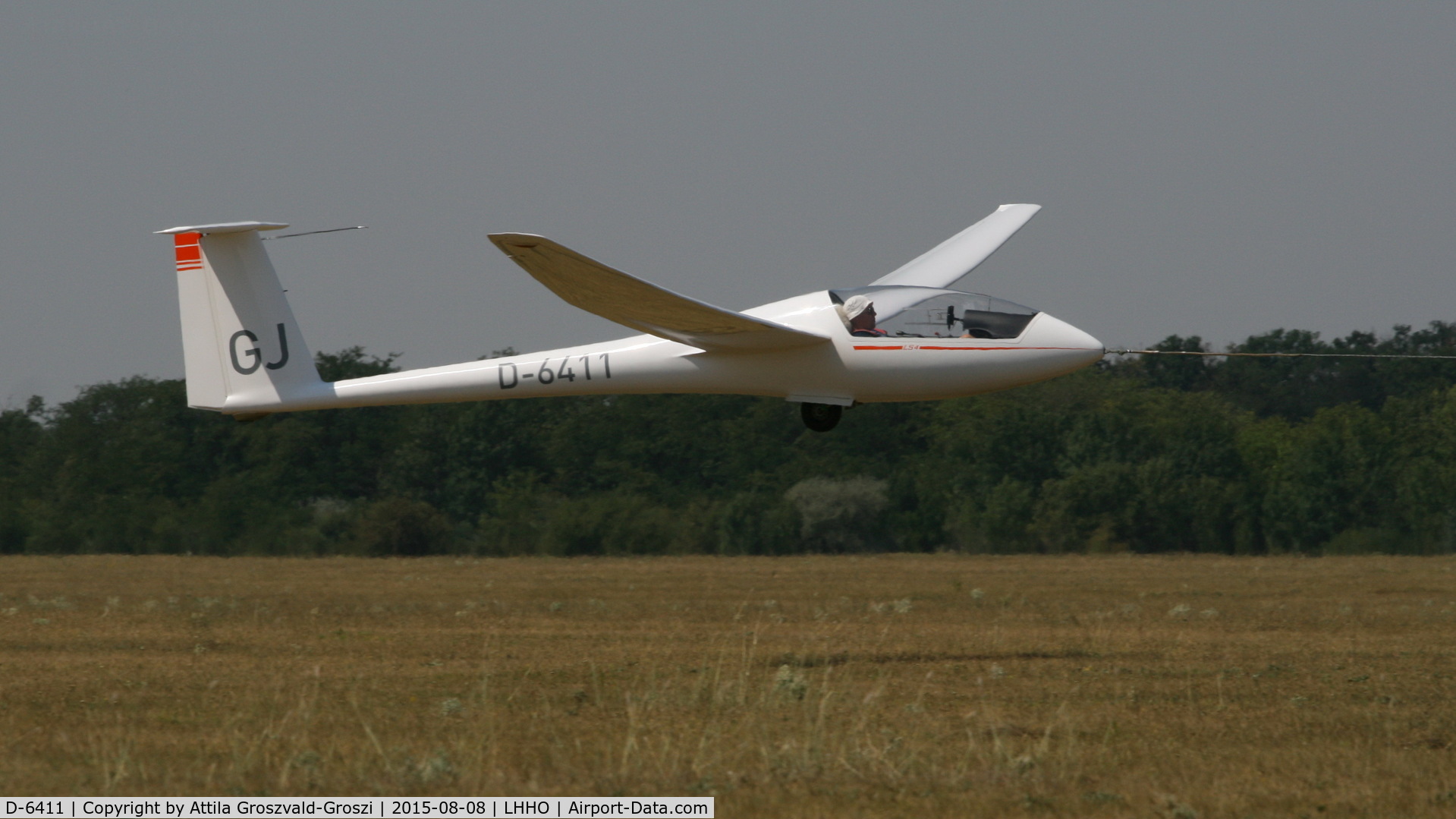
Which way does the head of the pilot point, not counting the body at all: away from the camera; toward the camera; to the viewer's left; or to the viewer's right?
to the viewer's right

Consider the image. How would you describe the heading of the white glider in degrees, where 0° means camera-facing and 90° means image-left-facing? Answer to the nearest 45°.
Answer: approximately 270°

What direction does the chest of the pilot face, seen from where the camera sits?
to the viewer's right
